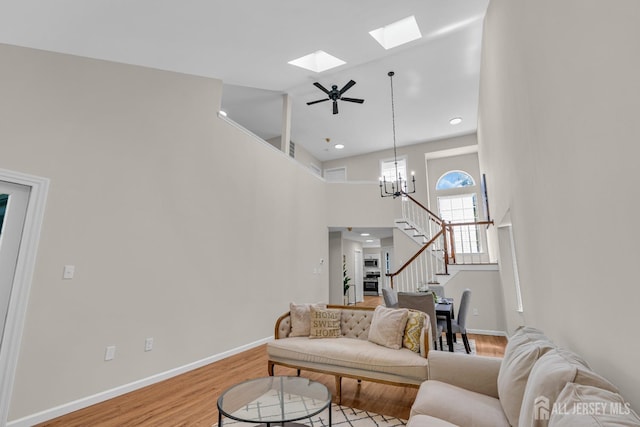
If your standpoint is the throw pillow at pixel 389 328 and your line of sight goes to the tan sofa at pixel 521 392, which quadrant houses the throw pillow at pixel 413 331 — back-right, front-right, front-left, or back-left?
front-left

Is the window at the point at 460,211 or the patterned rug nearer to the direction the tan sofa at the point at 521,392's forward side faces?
the patterned rug

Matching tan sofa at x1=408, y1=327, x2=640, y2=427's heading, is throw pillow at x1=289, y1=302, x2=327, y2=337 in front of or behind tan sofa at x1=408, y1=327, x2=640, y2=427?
in front

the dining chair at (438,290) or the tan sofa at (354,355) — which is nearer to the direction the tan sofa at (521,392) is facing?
the tan sofa

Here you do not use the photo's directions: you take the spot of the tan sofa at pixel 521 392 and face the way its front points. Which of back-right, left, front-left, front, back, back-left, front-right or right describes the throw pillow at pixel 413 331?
front-right

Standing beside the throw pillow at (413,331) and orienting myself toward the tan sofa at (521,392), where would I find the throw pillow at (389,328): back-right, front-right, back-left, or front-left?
back-right

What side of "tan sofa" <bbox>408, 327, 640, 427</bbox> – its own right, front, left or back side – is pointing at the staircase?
right

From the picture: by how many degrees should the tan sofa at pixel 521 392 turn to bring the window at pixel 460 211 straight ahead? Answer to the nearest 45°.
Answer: approximately 90° to its right

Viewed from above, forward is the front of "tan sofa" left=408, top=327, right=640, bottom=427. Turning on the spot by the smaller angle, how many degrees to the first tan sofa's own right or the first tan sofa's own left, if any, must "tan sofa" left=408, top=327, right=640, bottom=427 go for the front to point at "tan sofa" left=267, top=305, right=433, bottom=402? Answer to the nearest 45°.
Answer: approximately 45° to the first tan sofa's own right

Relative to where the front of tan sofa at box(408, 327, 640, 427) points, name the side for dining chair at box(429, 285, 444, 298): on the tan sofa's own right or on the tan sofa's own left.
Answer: on the tan sofa's own right

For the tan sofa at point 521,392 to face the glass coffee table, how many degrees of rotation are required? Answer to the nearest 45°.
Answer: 0° — it already faces it

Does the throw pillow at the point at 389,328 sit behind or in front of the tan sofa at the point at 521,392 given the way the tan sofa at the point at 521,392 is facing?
in front

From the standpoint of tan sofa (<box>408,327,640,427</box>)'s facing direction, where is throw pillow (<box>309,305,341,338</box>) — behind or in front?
in front

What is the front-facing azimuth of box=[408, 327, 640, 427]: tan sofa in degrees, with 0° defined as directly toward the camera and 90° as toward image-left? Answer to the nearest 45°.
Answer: approximately 90°
